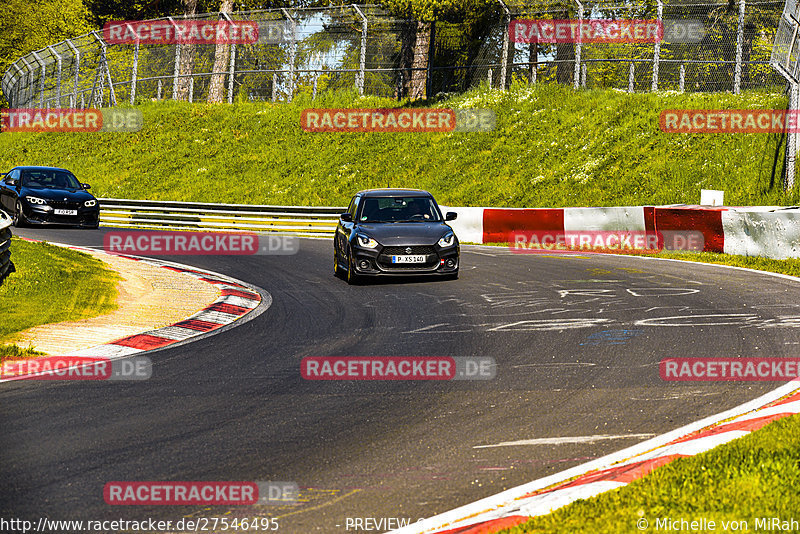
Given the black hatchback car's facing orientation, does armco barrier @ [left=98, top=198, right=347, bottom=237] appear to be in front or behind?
behind

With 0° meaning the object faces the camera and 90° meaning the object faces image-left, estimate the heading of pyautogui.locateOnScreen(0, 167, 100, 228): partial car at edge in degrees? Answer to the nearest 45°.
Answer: approximately 315°

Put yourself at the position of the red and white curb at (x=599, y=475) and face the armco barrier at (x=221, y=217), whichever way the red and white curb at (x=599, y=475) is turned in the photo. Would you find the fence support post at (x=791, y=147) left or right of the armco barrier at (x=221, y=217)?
right

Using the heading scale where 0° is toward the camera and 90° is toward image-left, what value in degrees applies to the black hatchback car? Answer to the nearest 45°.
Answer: approximately 0°

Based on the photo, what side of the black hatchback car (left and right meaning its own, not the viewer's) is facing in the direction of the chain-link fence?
back
